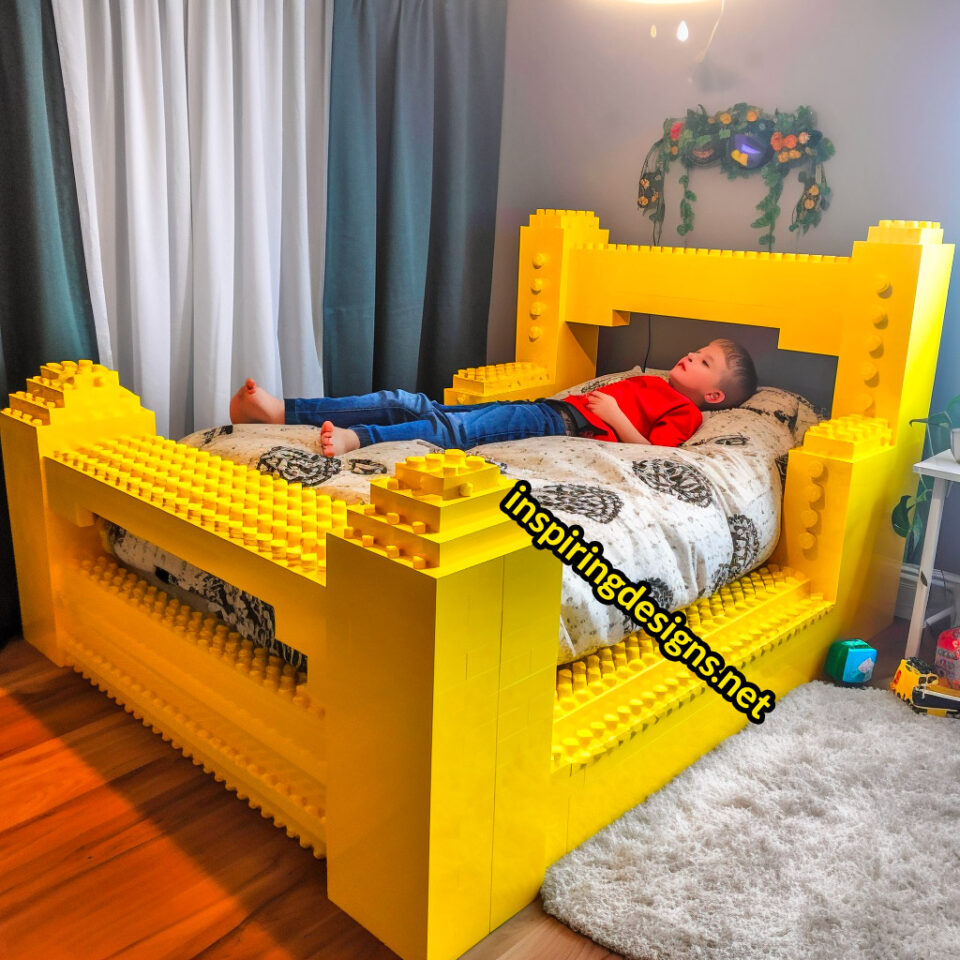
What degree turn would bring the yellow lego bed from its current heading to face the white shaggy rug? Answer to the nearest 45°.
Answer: approximately 135° to its left

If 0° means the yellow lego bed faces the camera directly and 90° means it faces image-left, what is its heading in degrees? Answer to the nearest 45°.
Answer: approximately 45°

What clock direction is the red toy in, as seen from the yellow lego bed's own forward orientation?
The red toy is roughly at 7 o'clock from the yellow lego bed.

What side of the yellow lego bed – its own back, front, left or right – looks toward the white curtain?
right

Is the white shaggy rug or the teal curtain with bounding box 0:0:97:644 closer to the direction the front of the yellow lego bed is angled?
the teal curtain

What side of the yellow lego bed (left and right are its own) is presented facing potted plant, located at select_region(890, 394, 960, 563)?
back

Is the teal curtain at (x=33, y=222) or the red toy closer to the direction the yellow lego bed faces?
the teal curtain

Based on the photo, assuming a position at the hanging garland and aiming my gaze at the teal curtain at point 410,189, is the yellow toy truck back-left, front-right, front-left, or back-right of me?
back-left

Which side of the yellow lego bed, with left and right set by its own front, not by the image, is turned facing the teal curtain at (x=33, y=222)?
right

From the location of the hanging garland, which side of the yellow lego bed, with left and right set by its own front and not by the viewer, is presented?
back

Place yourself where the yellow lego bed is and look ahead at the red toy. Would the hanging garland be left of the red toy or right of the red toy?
left
